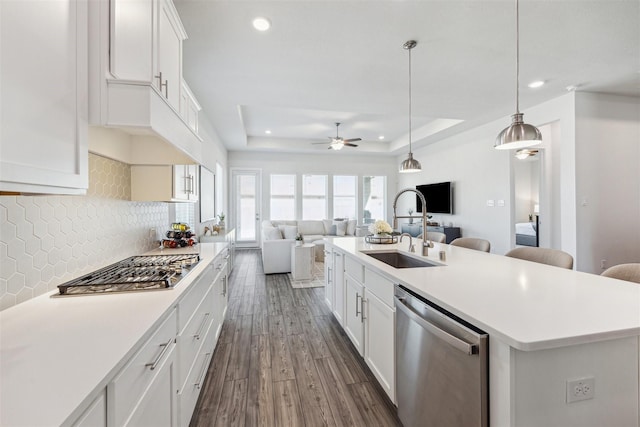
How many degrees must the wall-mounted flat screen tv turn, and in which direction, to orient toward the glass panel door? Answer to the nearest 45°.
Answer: approximately 45° to its right

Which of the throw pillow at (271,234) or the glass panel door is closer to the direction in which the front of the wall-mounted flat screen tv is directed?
the throw pillow

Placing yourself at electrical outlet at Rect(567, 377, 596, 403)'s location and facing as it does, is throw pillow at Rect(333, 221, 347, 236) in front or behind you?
behind

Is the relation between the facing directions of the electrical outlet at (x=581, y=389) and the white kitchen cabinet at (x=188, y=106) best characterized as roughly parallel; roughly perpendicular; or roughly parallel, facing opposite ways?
roughly perpendicular

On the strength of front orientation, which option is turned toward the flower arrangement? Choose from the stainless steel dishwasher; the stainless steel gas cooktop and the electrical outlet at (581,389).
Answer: the stainless steel gas cooktop

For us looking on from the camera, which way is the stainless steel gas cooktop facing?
facing to the right of the viewer

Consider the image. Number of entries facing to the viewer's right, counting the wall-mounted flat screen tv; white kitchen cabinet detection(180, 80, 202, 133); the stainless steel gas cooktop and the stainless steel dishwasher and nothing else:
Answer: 2

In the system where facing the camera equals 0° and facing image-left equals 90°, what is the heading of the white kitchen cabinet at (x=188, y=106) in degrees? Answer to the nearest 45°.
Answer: approximately 270°

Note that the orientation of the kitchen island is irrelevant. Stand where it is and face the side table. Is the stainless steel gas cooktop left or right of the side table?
left

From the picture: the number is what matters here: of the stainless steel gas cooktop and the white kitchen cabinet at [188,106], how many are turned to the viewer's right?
2

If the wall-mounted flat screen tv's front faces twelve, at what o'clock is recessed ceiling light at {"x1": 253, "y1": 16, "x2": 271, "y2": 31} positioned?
The recessed ceiling light is roughly at 11 o'clock from the wall-mounted flat screen tv.
